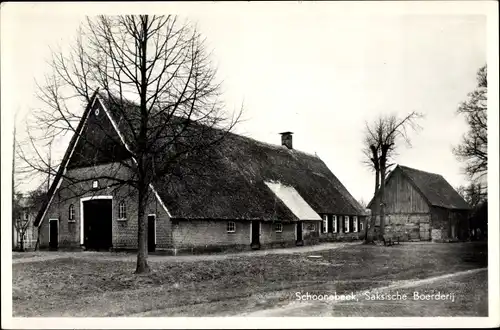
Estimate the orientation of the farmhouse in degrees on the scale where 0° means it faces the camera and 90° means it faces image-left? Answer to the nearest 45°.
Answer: approximately 45°

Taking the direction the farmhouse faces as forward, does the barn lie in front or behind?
behind

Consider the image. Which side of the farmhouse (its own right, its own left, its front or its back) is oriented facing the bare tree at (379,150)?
back
